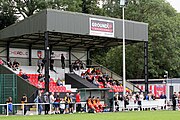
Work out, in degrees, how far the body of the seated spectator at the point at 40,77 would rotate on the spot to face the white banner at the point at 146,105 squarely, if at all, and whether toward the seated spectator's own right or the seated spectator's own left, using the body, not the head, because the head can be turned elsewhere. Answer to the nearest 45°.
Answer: approximately 45° to the seated spectator's own left

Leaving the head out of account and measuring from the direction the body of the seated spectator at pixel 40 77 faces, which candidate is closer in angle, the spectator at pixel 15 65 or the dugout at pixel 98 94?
the dugout

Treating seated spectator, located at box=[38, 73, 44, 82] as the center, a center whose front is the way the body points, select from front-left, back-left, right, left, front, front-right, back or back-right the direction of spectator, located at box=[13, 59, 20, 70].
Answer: back

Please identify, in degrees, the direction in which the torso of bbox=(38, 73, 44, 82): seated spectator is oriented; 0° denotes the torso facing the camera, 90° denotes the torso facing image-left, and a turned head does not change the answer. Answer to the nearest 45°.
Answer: approximately 315°

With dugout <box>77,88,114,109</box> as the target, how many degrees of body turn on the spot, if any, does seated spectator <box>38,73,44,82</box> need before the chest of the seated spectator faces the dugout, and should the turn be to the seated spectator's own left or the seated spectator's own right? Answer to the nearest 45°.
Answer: approximately 45° to the seated spectator's own left
